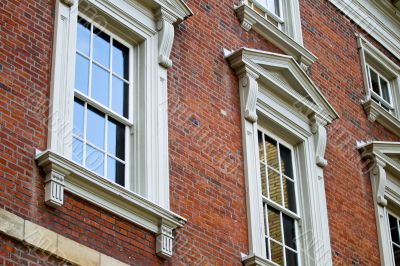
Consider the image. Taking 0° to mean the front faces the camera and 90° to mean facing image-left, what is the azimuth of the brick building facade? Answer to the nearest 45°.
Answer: approximately 315°

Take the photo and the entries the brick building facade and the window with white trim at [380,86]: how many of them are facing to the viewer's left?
0

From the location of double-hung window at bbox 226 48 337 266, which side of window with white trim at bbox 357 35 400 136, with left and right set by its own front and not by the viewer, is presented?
right

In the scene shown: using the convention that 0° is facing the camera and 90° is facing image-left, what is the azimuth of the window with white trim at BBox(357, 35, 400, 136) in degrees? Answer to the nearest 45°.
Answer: approximately 315°

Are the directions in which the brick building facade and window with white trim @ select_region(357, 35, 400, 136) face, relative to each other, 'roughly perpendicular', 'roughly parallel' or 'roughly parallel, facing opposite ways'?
roughly parallel
